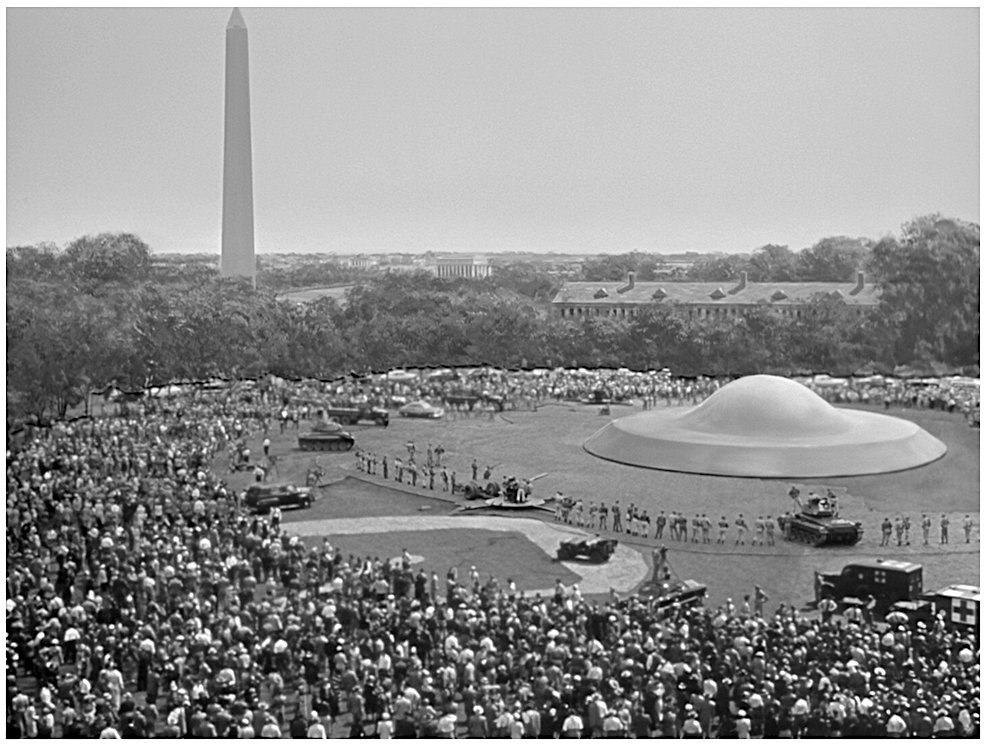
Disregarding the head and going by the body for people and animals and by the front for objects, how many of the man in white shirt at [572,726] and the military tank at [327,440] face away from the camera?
1

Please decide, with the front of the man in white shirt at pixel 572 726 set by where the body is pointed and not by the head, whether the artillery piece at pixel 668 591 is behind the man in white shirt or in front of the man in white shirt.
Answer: in front

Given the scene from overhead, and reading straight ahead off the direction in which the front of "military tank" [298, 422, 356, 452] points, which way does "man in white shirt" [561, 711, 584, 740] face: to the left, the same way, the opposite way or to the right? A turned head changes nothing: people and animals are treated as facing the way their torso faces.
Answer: to the left

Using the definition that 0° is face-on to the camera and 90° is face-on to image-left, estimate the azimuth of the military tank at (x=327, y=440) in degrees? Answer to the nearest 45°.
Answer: approximately 270°

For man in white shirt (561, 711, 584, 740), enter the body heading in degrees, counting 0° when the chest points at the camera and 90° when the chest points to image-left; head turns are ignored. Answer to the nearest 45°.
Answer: approximately 180°

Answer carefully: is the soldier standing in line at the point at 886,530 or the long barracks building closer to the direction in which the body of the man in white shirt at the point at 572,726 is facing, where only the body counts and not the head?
the long barracks building

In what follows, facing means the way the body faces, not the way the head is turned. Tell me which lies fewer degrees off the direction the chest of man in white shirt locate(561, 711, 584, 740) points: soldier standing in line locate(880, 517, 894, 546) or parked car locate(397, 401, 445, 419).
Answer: the parked car

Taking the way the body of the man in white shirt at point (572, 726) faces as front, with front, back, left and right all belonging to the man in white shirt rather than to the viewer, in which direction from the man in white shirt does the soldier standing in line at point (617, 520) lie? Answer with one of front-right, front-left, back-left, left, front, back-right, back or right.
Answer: front

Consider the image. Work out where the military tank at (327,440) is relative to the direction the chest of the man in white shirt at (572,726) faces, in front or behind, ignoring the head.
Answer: in front

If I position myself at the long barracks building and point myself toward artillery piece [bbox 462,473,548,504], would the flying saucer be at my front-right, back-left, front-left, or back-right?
front-left

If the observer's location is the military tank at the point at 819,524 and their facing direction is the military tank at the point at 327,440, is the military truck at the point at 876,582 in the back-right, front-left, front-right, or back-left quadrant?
back-left
